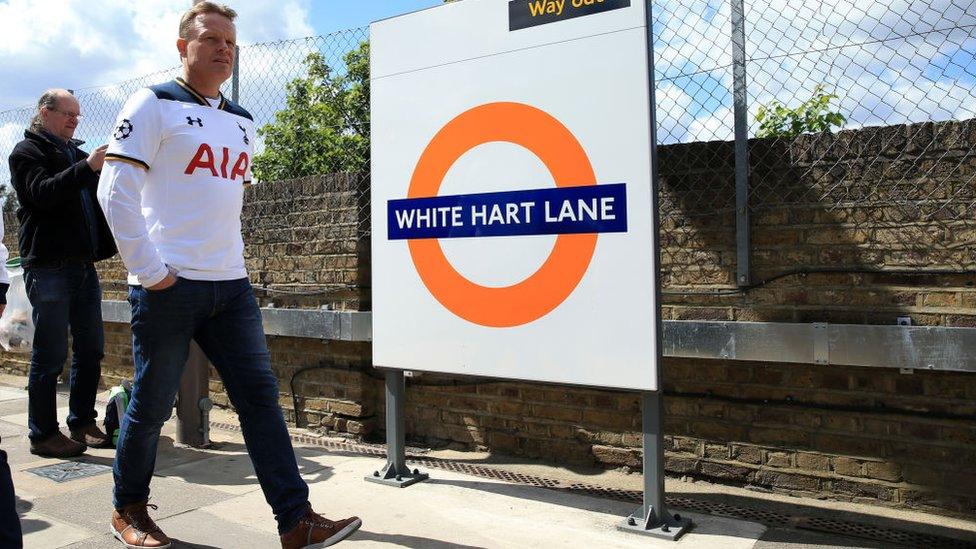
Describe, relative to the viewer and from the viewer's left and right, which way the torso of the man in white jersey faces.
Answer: facing the viewer and to the right of the viewer

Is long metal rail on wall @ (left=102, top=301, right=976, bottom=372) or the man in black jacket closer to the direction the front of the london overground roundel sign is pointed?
the man in black jacket

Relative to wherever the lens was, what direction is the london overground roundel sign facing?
facing the viewer and to the left of the viewer

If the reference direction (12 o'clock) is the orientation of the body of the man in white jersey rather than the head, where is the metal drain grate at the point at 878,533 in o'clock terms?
The metal drain grate is roughly at 11 o'clock from the man in white jersey.

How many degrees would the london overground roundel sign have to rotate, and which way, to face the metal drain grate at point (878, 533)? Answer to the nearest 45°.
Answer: approximately 135° to its left

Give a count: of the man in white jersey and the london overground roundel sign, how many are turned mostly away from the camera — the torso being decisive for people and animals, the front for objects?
0

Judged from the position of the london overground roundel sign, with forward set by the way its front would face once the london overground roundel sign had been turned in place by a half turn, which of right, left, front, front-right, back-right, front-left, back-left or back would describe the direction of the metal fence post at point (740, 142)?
front-right

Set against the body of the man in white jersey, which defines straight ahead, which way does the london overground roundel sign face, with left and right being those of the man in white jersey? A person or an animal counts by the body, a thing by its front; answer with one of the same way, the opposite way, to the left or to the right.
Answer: to the right
